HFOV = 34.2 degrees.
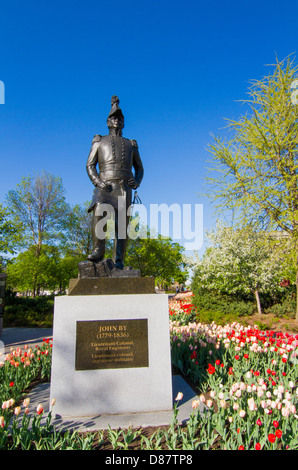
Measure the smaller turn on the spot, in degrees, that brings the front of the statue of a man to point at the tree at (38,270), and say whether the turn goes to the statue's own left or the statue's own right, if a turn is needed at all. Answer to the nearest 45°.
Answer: approximately 180°

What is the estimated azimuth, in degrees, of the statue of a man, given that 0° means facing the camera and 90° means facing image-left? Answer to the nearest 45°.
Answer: approximately 0°

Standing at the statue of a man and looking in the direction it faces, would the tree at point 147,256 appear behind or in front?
behind

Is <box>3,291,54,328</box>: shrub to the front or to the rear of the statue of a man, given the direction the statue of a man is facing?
to the rear

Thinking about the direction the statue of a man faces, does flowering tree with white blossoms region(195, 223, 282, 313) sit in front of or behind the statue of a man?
behind
